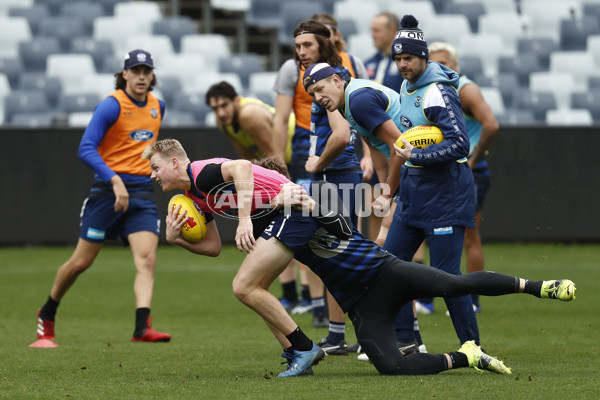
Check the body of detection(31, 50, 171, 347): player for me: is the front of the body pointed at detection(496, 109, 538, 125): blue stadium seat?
no

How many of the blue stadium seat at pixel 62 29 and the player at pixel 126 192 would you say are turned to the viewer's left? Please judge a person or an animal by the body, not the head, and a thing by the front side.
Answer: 0

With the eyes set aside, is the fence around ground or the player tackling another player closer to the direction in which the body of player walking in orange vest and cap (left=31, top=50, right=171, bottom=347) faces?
the player tackling another player

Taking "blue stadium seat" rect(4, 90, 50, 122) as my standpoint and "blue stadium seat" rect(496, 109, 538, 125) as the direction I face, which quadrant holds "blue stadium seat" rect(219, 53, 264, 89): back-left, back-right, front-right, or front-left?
front-left

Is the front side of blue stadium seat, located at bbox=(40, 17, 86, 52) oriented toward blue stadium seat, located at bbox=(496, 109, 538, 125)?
no

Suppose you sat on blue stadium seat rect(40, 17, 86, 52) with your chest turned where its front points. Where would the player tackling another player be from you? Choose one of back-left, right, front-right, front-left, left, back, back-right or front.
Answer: front

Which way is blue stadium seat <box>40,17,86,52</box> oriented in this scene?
toward the camera

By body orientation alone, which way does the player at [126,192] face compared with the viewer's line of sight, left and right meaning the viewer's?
facing the viewer and to the right of the viewer

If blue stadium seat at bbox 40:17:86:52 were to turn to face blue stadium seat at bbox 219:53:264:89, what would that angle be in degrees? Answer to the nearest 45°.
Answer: approximately 90° to its left

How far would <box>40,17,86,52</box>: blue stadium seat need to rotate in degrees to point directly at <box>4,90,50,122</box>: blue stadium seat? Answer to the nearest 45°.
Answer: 0° — it already faces it
